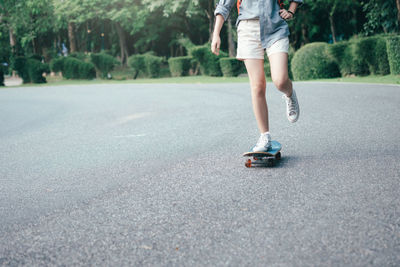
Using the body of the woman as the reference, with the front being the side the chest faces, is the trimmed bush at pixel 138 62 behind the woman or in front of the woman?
behind

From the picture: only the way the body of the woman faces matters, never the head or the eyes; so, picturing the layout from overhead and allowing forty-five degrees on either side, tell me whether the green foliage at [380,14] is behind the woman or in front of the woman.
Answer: behind

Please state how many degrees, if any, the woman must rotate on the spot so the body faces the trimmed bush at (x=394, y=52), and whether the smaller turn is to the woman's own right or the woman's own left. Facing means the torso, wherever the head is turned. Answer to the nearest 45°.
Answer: approximately 180°

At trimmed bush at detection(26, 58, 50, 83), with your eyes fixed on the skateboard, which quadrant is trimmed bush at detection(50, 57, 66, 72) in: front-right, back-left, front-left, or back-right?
back-left

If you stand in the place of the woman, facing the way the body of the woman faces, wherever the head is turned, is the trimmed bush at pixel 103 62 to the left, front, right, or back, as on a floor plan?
back

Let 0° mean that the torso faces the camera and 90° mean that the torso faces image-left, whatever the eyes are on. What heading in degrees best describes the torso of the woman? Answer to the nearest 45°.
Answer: approximately 0°

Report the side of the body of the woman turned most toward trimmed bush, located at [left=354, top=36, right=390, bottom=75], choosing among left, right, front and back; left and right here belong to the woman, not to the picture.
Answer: back

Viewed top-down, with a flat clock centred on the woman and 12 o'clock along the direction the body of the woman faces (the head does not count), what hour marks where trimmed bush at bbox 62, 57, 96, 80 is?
The trimmed bush is roughly at 5 o'clock from the woman.

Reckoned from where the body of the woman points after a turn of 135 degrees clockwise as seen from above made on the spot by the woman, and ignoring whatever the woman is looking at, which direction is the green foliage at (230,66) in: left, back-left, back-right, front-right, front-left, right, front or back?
front-right

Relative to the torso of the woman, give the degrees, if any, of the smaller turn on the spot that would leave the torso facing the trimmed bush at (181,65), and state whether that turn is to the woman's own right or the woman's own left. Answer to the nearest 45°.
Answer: approximately 180°

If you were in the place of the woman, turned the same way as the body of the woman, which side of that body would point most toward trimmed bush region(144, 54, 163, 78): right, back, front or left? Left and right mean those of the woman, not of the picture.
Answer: back

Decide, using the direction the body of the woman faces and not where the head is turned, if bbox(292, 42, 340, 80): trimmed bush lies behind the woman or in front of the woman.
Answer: behind
